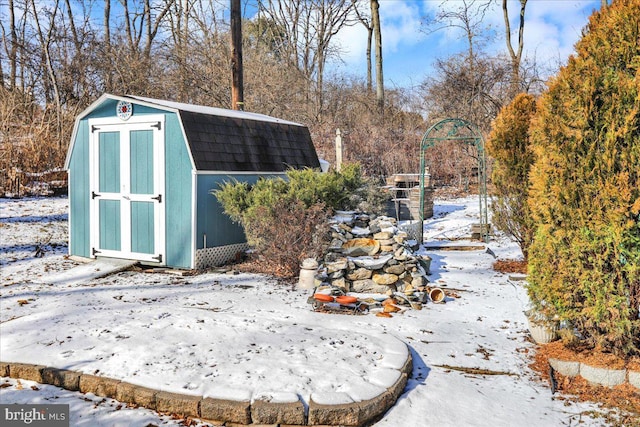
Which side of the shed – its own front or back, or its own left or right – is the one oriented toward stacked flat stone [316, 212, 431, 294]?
left

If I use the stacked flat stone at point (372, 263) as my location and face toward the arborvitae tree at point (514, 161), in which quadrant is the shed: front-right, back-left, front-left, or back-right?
back-left

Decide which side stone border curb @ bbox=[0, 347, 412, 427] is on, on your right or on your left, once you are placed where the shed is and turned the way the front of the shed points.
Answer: on your left

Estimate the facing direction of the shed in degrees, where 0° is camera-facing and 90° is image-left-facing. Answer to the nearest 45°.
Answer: approximately 45°

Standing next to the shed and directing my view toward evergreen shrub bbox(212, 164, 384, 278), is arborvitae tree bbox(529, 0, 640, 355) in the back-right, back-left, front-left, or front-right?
front-right

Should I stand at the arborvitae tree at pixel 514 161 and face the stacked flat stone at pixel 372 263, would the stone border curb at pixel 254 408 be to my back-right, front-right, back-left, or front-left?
front-left

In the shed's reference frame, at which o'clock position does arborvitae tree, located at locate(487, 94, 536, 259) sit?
The arborvitae tree is roughly at 8 o'clock from the shed.

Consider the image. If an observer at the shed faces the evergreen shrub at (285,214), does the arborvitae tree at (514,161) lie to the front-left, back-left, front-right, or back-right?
front-left
